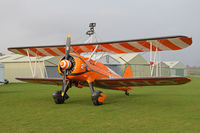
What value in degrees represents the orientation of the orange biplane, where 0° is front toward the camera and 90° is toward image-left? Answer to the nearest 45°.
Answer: approximately 45°

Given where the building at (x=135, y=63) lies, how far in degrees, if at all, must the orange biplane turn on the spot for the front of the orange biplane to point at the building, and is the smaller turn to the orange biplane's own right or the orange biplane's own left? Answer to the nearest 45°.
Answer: approximately 135° to the orange biplane's own right
